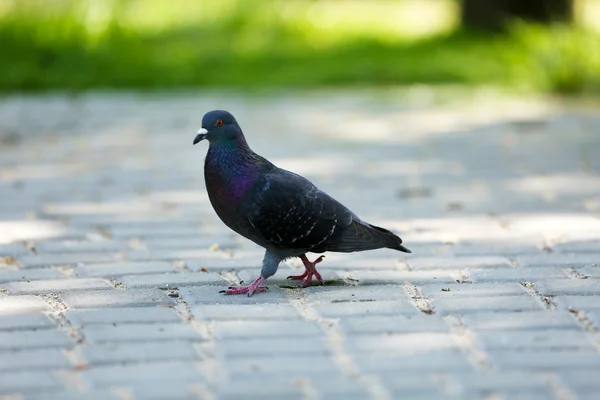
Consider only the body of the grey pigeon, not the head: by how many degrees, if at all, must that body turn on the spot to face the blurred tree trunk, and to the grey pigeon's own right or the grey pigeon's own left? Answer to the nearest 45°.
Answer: approximately 90° to the grey pigeon's own right

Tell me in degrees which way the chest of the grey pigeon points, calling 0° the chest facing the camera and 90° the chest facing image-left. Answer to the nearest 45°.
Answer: approximately 90°
